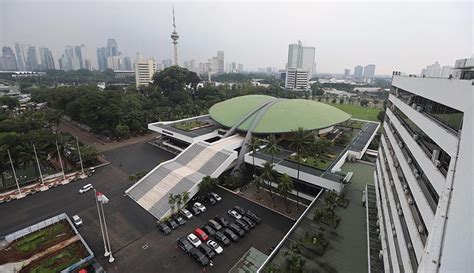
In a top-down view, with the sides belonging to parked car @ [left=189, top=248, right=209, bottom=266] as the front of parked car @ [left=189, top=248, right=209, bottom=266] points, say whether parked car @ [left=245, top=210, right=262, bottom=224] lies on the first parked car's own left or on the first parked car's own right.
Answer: on the first parked car's own left

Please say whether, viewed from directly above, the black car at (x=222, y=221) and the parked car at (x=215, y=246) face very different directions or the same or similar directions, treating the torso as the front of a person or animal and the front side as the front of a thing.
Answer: same or similar directions

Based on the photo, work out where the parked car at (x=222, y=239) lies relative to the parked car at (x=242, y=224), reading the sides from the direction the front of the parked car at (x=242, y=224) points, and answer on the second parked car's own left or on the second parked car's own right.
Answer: on the second parked car's own right

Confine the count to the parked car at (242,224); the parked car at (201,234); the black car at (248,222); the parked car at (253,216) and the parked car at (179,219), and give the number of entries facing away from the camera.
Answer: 0

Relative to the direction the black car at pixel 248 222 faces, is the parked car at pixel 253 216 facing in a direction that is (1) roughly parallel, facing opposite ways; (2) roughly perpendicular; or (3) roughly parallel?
roughly parallel
